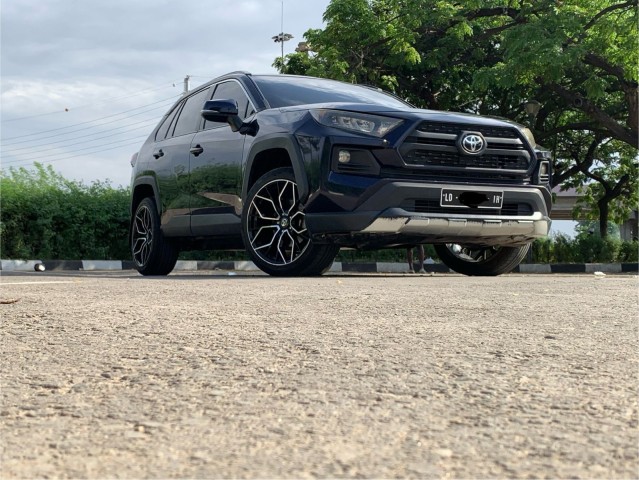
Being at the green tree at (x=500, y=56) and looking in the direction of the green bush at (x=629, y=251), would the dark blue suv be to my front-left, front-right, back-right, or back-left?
back-right

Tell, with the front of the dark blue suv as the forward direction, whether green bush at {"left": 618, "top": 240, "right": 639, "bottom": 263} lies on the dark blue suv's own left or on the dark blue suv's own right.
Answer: on the dark blue suv's own left

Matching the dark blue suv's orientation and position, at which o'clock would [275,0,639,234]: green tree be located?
The green tree is roughly at 8 o'clock from the dark blue suv.

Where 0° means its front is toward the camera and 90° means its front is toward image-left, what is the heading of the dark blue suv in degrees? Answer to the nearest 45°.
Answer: approximately 315°

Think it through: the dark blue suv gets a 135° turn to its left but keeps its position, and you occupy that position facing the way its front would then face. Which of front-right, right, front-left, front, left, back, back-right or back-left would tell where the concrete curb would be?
front

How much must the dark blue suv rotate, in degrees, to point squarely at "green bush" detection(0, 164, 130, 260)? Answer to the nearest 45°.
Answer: approximately 180°
